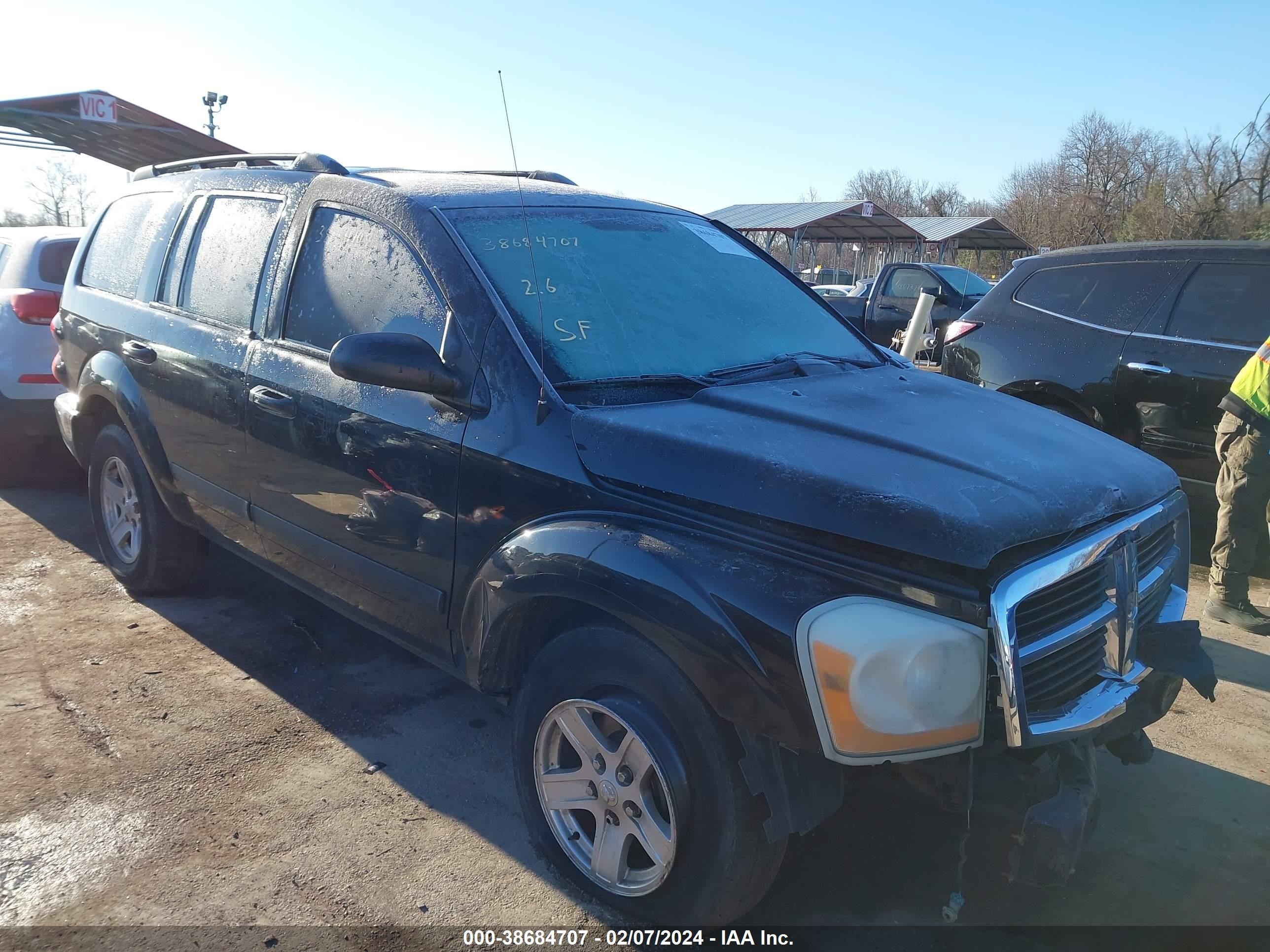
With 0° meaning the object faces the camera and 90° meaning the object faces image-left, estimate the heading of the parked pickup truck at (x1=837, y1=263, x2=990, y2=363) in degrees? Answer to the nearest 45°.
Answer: approximately 315°

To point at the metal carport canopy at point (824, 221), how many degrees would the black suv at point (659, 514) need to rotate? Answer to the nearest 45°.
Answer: approximately 135° to its left

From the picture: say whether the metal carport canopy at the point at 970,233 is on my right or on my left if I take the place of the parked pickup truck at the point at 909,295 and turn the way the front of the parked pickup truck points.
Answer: on my left

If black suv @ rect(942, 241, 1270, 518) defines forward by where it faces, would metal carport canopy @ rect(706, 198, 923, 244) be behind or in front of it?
behind

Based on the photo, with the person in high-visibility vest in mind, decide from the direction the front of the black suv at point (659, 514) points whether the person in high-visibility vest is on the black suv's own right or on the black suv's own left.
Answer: on the black suv's own left
